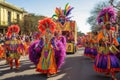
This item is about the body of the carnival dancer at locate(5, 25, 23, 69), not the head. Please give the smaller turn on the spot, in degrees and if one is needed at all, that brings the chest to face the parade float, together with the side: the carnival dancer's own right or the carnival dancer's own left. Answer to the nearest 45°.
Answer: approximately 135° to the carnival dancer's own left

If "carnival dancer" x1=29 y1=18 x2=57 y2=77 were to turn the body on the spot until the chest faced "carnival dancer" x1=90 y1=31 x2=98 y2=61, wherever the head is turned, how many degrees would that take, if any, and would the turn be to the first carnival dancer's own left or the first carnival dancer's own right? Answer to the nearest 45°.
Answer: approximately 135° to the first carnival dancer's own left

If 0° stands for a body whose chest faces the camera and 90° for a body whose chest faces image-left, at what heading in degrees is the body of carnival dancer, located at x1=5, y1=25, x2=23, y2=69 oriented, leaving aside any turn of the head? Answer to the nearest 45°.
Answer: approximately 0°

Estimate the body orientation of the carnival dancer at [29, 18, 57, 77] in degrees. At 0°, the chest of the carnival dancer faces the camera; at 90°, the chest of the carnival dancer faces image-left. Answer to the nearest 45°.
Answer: approximately 0°

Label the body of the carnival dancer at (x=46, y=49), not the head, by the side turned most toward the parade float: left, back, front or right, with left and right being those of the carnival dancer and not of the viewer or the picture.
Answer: back

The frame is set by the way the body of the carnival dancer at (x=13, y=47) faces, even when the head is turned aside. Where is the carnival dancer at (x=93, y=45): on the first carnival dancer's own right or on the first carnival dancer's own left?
on the first carnival dancer's own left

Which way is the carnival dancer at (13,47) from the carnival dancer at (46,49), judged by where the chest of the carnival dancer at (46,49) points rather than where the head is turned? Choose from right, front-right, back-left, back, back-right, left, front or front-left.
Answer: back-right

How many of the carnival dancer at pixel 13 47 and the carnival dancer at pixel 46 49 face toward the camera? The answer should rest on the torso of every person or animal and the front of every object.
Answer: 2
